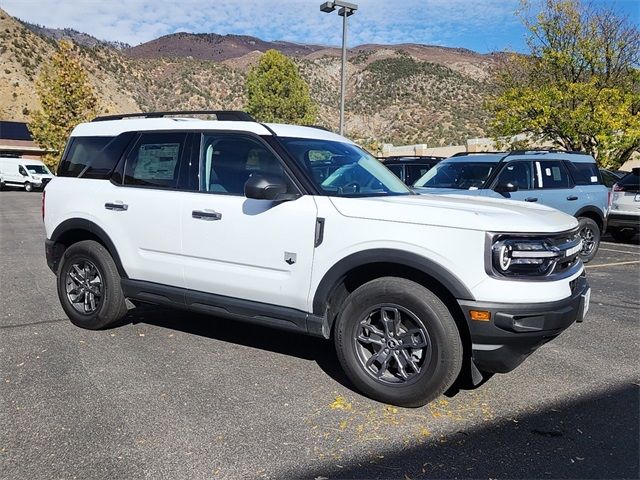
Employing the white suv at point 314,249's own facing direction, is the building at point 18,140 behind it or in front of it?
behind

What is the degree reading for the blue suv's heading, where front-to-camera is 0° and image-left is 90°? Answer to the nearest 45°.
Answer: approximately 45°

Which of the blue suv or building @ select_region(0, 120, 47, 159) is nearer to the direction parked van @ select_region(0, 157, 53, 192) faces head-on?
the blue suv

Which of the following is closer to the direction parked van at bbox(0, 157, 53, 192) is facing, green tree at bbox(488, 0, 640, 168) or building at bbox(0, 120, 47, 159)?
the green tree

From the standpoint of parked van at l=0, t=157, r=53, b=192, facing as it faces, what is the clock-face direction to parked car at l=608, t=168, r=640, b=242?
parked car at l=608, t=168, r=640, b=242 is roughly at 1 o'clock from parked van at l=0, t=157, r=53, b=192.

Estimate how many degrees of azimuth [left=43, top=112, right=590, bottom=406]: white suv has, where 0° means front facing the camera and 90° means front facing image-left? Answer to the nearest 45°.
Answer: approximately 315°

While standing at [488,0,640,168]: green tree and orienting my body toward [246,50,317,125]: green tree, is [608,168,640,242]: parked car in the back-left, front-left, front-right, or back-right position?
back-left

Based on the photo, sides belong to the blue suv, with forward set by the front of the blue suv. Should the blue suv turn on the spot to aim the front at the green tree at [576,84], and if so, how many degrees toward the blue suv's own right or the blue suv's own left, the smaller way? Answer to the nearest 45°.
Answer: approximately 135° to the blue suv's own right

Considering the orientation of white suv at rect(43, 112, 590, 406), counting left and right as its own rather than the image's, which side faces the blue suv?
left

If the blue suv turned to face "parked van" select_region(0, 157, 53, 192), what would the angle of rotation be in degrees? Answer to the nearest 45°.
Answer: approximately 90° to its right

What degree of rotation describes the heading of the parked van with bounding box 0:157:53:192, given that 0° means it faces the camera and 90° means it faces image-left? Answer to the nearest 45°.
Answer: approximately 315°

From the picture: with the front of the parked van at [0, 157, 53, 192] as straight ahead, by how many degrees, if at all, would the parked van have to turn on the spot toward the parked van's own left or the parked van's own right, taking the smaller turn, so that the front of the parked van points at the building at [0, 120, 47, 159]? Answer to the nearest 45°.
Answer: approximately 135° to the parked van's own left
